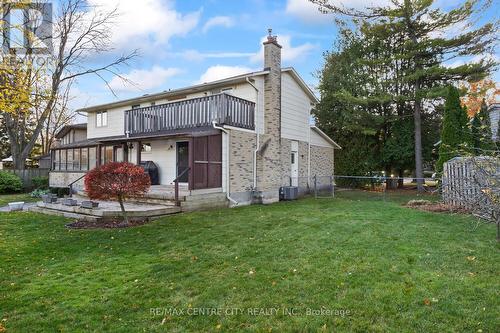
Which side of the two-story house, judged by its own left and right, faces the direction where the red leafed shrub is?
back

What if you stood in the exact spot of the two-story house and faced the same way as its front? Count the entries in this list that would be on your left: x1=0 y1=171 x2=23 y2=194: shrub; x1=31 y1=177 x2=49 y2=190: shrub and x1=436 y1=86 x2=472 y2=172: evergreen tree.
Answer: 2

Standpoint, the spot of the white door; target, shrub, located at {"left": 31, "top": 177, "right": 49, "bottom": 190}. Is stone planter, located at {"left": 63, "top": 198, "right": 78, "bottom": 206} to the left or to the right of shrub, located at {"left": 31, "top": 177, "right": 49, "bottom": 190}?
left

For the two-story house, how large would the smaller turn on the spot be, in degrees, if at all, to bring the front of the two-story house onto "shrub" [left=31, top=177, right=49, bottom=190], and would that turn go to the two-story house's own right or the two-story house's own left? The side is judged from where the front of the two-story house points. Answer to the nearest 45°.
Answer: approximately 90° to the two-story house's own left

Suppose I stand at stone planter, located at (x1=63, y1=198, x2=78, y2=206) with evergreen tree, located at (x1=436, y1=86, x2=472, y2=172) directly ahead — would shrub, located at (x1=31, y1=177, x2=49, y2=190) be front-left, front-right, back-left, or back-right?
back-left

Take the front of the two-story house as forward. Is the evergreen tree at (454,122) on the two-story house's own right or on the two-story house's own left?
on the two-story house's own right
